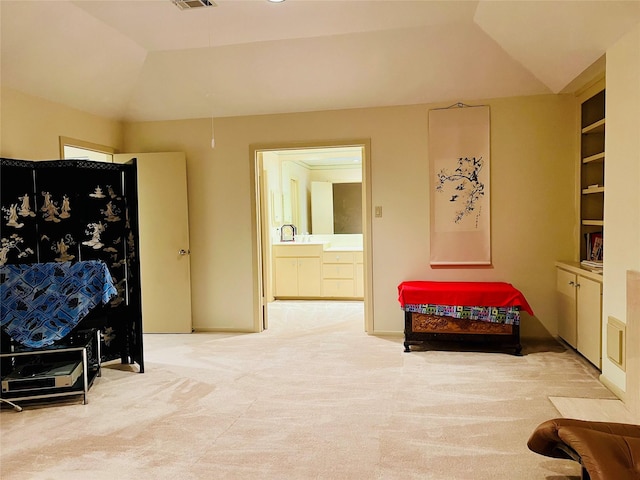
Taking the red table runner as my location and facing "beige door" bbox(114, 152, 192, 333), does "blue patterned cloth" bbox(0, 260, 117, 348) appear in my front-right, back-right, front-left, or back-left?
front-left

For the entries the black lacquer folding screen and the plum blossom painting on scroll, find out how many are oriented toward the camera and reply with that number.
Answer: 2

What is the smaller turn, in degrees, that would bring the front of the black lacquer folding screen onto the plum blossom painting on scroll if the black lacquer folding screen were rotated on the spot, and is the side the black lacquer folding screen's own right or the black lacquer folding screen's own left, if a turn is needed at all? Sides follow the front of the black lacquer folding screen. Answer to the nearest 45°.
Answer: approximately 90° to the black lacquer folding screen's own left

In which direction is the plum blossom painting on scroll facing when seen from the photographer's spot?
facing the viewer

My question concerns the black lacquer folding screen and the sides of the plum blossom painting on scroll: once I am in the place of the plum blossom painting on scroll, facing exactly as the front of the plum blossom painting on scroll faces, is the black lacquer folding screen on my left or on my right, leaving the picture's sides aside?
on my right

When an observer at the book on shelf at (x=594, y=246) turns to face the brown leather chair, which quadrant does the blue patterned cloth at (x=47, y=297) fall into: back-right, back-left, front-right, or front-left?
front-right

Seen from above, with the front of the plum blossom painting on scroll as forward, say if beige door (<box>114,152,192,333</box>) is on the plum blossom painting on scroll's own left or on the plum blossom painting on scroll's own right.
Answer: on the plum blossom painting on scroll's own right

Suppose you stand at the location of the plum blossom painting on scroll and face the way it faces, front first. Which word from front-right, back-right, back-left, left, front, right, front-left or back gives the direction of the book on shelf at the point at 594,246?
left

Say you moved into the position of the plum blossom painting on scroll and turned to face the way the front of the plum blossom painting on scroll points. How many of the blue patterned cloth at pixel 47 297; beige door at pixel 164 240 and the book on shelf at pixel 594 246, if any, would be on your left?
1

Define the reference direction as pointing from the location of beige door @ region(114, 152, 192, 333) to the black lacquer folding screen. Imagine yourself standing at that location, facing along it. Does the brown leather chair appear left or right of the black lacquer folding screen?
left

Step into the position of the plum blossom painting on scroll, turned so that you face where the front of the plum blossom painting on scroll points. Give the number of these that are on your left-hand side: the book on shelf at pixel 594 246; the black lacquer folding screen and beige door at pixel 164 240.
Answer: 1

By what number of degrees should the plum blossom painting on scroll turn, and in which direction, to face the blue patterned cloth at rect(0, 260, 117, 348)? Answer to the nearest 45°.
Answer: approximately 45° to its right

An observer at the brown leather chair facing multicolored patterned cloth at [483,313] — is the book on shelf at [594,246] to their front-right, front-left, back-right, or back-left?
front-right

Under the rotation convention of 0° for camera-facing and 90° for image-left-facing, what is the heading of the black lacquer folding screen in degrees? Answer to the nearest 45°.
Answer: approximately 0°

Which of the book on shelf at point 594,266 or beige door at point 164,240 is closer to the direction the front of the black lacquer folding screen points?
the book on shelf
